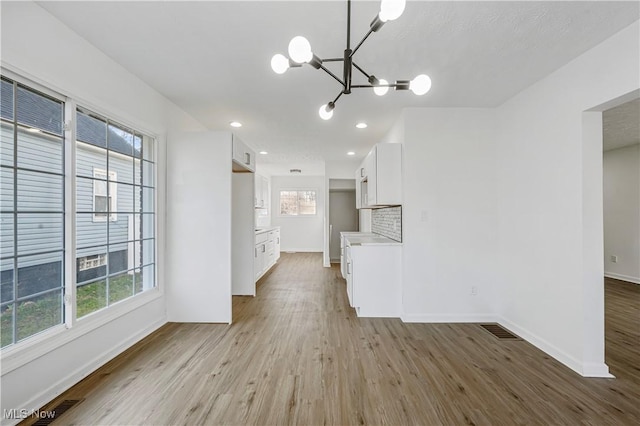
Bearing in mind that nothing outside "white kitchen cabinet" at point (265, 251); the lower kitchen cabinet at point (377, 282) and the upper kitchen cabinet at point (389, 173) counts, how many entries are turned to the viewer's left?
2

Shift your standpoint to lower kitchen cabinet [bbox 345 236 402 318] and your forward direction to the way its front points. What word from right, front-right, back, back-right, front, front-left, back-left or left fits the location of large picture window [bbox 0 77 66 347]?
front-left

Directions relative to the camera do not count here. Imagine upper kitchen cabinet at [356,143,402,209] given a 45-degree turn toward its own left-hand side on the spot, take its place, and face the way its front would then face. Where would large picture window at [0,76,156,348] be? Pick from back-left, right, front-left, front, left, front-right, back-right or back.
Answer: front

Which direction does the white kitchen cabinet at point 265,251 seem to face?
to the viewer's right

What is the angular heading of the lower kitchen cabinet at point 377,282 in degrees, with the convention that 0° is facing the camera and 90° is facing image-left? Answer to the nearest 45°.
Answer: approximately 90°

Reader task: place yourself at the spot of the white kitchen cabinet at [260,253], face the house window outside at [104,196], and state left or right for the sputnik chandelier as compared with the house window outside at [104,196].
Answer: left

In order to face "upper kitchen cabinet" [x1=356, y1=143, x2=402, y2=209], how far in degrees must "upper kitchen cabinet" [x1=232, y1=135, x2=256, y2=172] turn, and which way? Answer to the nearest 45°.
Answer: approximately 45° to its right

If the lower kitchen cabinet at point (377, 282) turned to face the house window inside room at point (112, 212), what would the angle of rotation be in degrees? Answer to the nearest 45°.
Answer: approximately 45° to its left

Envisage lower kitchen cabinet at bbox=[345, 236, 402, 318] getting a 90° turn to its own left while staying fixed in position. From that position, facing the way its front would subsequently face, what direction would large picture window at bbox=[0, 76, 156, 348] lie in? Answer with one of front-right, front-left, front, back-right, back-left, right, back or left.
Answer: front-right

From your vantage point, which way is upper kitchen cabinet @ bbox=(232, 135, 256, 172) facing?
to the viewer's right

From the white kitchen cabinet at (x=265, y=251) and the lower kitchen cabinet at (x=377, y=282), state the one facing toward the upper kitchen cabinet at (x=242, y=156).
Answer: the lower kitchen cabinet

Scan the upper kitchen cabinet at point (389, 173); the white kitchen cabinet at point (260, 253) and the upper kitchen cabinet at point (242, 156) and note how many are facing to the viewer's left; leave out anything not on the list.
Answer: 1

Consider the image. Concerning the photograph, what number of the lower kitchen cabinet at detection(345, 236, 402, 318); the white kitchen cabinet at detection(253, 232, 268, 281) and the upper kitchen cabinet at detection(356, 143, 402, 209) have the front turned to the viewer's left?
2

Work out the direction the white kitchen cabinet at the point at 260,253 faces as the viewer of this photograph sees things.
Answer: facing to the right of the viewer

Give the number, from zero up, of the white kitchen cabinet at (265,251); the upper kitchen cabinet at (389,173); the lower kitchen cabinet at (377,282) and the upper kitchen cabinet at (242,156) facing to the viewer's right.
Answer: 2

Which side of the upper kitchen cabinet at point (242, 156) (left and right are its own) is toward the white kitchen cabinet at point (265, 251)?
left
